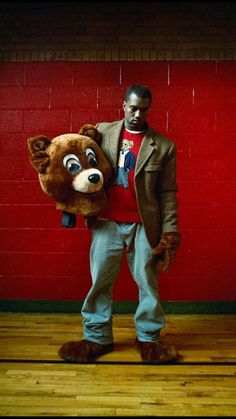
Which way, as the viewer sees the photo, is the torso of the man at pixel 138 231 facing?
toward the camera

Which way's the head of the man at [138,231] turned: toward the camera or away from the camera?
toward the camera
